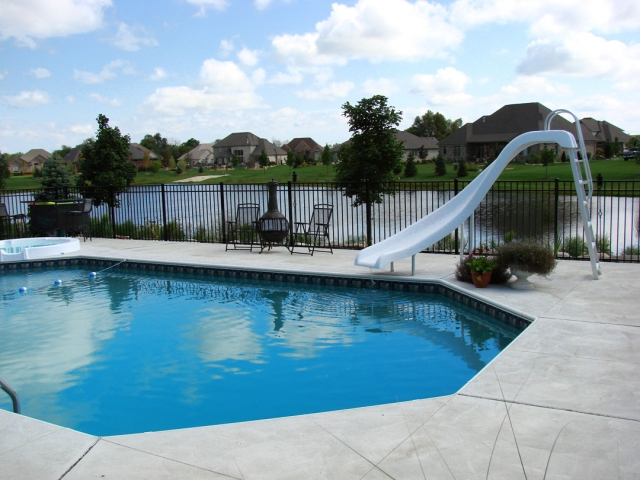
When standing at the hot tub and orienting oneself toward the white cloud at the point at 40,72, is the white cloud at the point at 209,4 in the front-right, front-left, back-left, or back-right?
front-right

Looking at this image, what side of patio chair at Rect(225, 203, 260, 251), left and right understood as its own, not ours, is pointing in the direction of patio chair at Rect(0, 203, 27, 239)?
right

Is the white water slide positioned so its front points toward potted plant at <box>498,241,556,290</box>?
no

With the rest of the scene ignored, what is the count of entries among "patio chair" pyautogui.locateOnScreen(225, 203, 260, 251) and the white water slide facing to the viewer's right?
0

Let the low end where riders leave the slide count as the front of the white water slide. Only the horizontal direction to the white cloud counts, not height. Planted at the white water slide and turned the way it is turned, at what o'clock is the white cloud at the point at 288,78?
The white cloud is roughly at 2 o'clock from the white water slide.

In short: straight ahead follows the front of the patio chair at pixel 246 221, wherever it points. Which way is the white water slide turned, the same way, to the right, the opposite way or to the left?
to the right

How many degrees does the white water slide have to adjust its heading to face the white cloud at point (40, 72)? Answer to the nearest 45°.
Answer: approximately 45° to its right

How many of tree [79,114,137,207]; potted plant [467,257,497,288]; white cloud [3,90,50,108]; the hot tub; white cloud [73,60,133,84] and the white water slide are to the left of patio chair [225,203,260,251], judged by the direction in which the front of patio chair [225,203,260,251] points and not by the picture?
2

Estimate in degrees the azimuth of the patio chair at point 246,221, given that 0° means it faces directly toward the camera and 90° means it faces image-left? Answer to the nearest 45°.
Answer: approximately 45°

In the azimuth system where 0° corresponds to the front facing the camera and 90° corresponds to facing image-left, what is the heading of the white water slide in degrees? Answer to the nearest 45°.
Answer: approximately 90°

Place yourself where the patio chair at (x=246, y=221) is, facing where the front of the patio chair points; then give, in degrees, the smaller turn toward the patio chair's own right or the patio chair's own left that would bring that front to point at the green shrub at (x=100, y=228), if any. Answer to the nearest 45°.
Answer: approximately 90° to the patio chair's own right

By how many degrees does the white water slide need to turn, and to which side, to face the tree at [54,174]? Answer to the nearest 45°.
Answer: approximately 45° to its right

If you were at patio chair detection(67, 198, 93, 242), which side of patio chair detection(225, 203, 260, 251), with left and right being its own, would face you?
right

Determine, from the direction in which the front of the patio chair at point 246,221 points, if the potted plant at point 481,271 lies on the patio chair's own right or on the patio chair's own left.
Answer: on the patio chair's own left

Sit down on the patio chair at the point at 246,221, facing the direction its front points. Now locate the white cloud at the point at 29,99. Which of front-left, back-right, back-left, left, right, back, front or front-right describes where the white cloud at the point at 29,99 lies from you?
right

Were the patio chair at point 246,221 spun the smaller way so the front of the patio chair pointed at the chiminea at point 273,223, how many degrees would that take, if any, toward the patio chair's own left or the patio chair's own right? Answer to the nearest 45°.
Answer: approximately 90° to the patio chair's own left

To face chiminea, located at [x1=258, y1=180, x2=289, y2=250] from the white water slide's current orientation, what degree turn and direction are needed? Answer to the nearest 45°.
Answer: approximately 45° to its right
